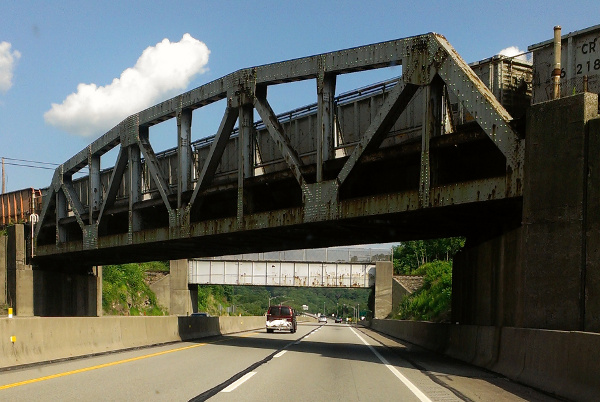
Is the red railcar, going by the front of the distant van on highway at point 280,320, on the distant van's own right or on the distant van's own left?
on the distant van's own left

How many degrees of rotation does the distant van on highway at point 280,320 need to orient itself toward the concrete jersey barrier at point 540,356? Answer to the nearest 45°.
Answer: approximately 180°

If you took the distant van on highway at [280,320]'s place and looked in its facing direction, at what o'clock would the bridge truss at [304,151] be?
The bridge truss is roughly at 6 o'clock from the distant van on highway.

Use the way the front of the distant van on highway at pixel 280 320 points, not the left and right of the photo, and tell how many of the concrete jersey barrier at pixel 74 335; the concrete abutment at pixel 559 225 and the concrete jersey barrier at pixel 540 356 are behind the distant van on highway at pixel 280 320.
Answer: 3

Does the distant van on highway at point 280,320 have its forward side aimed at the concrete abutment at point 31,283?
no

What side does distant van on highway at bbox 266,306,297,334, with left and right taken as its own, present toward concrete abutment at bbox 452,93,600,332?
back

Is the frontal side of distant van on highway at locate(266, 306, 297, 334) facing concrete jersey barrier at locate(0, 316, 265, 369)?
no

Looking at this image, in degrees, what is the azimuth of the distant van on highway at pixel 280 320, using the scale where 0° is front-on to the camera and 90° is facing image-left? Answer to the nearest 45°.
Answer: approximately 180°

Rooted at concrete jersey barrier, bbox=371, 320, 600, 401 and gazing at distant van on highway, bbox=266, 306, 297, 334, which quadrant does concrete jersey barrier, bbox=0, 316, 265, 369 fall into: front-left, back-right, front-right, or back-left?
front-left

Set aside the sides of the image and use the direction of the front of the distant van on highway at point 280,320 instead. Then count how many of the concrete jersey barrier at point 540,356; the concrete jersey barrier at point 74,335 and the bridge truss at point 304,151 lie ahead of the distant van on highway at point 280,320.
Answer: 0
